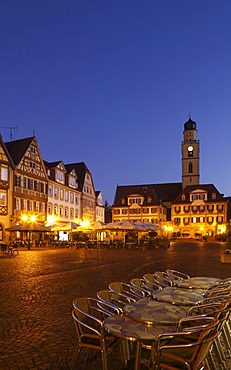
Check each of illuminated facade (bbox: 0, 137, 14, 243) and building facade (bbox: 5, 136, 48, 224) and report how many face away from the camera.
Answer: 0

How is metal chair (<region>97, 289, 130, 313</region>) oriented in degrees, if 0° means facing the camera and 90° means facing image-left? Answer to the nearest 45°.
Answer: approximately 315°

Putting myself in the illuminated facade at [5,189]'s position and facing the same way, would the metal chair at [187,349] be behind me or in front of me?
in front

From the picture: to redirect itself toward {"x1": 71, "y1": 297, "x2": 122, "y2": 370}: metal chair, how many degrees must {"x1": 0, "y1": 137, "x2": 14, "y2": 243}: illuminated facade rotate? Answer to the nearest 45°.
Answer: approximately 45° to its right

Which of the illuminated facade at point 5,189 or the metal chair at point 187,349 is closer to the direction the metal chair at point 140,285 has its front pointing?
the metal chair

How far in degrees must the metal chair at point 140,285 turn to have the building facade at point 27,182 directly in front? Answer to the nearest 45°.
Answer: approximately 135° to its left

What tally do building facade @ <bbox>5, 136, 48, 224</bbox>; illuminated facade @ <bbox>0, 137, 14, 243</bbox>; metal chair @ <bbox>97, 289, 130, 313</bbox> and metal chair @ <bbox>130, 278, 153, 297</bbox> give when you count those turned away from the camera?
0

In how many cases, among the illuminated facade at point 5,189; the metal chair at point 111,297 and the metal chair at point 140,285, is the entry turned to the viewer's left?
0

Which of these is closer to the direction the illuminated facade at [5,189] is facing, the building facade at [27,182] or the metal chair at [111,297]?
the metal chair

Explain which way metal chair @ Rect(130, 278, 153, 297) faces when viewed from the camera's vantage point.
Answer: facing the viewer and to the right of the viewer

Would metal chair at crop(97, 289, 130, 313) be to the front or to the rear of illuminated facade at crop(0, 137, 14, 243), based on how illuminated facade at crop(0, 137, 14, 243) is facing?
to the front
